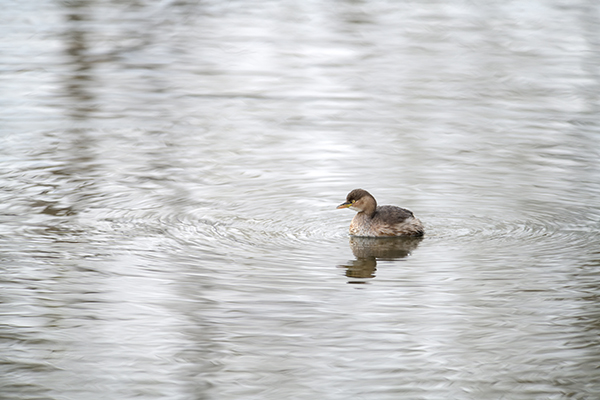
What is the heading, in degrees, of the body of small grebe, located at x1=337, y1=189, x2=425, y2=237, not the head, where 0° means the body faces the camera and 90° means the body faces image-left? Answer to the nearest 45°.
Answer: approximately 90°
